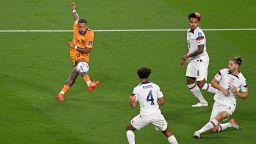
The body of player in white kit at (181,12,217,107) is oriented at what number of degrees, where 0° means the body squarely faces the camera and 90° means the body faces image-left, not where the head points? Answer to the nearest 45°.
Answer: approximately 45°

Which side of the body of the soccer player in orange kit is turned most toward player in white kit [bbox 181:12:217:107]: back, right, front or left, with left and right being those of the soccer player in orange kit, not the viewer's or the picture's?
left

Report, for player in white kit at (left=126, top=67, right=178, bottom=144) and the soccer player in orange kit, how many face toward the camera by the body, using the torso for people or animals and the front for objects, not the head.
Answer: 1

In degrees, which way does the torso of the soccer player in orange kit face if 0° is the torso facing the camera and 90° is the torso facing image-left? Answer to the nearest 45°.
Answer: approximately 0°

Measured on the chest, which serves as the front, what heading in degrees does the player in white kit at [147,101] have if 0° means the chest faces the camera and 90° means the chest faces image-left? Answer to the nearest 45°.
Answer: approximately 180°
